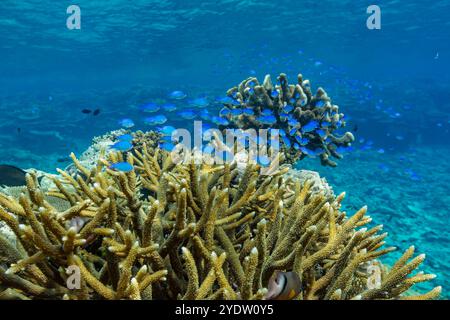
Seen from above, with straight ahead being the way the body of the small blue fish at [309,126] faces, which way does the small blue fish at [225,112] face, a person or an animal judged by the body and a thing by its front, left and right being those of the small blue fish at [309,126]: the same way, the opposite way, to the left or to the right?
the same way

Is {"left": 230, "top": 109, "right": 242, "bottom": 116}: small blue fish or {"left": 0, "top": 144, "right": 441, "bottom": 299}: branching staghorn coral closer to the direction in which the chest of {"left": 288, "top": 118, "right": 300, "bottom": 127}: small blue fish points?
the small blue fish

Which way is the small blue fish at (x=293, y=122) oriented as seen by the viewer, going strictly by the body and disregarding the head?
to the viewer's left

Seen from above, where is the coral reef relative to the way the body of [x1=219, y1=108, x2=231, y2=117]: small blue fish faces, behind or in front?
behind
